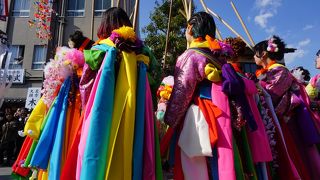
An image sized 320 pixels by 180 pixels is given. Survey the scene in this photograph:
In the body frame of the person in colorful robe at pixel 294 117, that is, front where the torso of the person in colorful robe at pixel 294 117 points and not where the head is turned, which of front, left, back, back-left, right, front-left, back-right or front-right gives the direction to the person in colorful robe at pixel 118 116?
front-left

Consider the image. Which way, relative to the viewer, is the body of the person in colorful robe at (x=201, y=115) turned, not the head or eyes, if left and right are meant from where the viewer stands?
facing away from the viewer and to the left of the viewer

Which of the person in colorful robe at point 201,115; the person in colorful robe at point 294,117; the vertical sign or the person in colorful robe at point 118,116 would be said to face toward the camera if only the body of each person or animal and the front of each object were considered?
the vertical sign

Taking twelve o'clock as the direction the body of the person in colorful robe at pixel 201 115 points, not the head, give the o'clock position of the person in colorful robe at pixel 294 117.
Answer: the person in colorful robe at pixel 294 117 is roughly at 3 o'clock from the person in colorful robe at pixel 201 115.

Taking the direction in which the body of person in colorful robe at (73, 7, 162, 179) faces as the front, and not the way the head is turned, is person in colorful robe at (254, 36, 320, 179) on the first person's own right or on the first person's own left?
on the first person's own right

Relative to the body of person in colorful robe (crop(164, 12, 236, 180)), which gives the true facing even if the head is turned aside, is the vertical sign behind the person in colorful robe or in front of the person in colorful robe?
in front

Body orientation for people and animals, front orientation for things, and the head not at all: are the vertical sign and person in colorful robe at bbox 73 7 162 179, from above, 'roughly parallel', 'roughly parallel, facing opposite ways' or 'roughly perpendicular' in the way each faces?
roughly parallel, facing opposite ways

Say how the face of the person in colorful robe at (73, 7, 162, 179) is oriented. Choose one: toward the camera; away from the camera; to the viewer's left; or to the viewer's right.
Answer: away from the camera

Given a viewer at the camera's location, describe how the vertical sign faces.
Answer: facing the viewer

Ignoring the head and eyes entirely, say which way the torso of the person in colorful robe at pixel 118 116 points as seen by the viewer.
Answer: away from the camera

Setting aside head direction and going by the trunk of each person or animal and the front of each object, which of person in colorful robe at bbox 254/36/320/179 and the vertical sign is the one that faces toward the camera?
the vertical sign
